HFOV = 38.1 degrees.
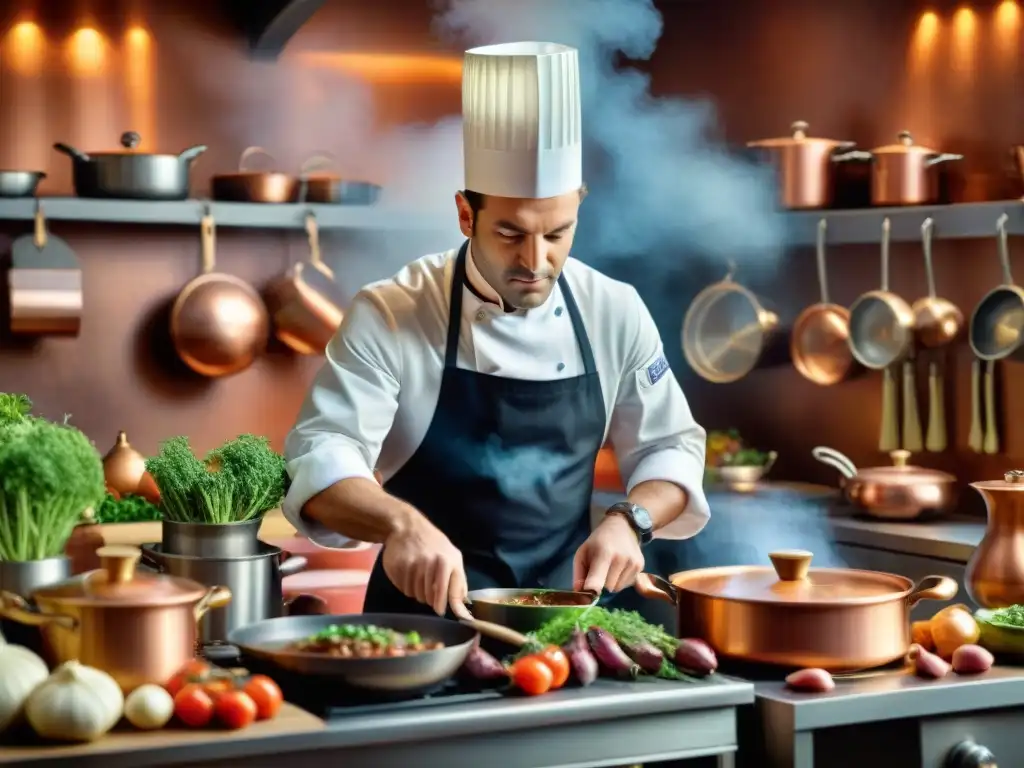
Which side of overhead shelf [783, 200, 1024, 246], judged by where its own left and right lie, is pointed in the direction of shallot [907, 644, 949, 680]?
front

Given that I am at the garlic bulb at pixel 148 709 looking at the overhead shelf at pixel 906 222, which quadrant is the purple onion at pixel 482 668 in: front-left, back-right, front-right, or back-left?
front-right

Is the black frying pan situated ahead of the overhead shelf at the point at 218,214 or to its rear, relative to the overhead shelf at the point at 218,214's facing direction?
ahead

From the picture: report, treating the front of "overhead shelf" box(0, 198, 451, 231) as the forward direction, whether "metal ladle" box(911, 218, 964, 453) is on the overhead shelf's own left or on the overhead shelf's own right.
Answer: on the overhead shelf's own left

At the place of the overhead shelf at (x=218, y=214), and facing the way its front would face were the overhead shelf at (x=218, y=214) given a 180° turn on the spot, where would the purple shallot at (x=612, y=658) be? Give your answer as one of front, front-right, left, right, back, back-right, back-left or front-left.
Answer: back

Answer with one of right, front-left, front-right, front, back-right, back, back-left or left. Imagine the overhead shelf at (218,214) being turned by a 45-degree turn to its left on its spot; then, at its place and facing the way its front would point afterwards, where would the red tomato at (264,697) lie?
front-right

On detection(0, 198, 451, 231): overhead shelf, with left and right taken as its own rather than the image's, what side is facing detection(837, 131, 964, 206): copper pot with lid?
left

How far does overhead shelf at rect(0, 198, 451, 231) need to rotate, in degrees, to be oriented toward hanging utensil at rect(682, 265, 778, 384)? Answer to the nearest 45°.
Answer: approximately 90° to its left

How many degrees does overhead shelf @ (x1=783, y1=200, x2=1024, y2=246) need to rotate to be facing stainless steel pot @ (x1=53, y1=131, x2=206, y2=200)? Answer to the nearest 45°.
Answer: approximately 90° to its right

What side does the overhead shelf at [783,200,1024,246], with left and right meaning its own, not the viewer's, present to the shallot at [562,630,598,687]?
front

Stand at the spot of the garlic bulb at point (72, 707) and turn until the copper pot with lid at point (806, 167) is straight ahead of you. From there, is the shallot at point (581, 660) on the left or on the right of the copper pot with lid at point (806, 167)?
right

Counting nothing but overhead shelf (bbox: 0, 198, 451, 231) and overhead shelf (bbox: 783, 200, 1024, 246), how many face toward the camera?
2

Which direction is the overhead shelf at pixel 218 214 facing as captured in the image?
toward the camera

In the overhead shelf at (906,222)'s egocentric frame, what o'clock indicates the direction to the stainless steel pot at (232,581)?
The stainless steel pot is roughly at 1 o'clock from the overhead shelf.

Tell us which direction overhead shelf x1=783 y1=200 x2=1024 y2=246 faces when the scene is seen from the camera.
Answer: facing the viewer

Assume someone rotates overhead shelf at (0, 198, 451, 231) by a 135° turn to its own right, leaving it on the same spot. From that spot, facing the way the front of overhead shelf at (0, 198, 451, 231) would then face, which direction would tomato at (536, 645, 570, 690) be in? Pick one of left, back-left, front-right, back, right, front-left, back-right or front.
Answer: back-left
